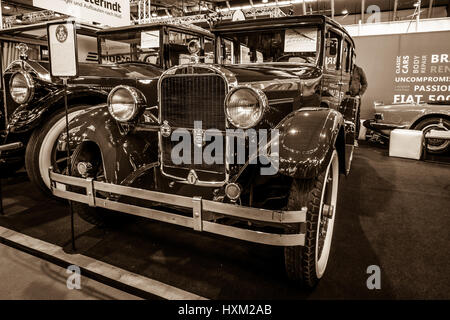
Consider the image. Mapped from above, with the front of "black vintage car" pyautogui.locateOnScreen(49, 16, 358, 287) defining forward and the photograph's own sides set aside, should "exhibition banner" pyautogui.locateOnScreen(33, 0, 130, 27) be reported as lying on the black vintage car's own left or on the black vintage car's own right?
on the black vintage car's own right

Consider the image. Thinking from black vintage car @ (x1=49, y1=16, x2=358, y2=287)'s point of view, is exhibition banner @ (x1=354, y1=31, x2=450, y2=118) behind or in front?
behind

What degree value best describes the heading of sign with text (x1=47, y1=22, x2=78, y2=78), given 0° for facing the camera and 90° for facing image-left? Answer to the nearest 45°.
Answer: approximately 0°

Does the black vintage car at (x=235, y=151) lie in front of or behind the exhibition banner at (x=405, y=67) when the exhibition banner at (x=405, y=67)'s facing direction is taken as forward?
in front

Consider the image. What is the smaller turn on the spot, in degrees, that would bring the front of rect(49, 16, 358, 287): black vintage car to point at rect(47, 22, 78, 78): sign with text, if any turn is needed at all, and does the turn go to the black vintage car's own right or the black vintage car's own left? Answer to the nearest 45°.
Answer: approximately 45° to the black vintage car's own right

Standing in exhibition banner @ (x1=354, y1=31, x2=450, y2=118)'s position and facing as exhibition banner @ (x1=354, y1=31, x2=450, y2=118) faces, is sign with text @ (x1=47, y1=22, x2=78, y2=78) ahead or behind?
ahead

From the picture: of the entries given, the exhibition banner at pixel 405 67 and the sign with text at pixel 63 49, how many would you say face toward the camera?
2

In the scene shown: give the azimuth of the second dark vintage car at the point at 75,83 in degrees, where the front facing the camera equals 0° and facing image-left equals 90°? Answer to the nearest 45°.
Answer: approximately 45°

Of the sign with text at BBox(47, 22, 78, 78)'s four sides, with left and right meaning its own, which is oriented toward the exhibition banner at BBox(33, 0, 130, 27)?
back
